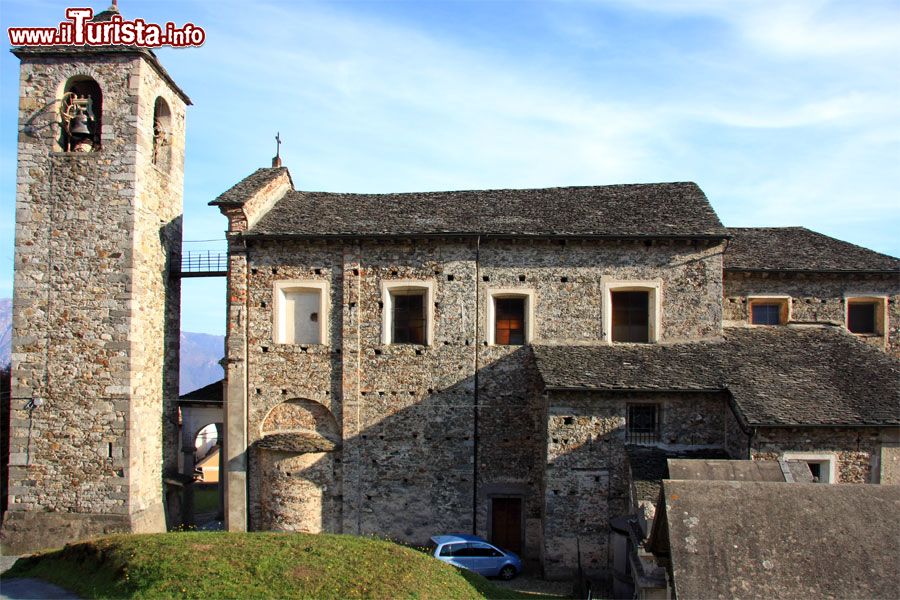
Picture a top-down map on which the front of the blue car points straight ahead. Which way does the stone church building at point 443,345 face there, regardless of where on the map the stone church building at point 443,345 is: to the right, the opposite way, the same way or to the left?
the opposite way

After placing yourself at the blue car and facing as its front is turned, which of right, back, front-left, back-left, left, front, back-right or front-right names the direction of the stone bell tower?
back

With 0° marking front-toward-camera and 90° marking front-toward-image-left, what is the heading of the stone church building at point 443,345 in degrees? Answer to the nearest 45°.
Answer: approximately 90°

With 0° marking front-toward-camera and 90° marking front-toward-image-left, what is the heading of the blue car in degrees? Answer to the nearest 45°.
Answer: approximately 270°

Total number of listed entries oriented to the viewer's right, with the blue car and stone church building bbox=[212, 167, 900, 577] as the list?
1

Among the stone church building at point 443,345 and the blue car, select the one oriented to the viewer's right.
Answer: the blue car
